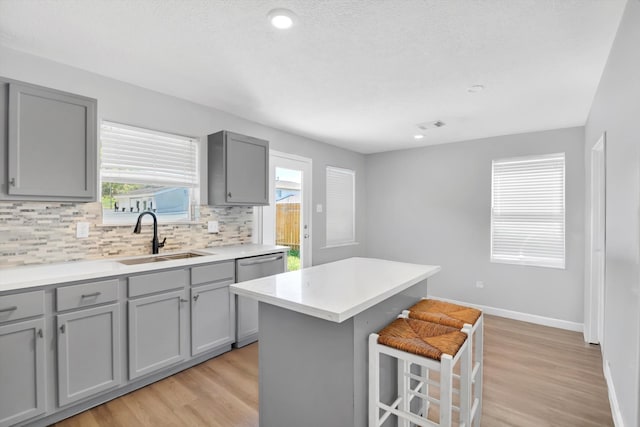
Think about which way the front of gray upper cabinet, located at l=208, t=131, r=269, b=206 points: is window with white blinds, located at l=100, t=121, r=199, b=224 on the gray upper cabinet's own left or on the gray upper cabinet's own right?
on the gray upper cabinet's own right

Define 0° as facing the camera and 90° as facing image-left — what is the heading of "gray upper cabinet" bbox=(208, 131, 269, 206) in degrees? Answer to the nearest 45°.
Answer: approximately 315°

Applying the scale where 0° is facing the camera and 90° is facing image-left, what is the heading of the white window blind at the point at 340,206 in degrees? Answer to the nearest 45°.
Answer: approximately 315°

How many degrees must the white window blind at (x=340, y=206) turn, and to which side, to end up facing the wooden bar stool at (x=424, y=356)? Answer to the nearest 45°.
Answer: approximately 45° to its right

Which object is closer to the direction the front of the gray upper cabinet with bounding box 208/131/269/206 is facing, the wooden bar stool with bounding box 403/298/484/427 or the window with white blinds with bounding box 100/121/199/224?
the wooden bar stool

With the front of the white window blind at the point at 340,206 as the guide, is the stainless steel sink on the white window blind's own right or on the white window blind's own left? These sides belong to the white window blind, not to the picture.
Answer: on the white window blind's own right
